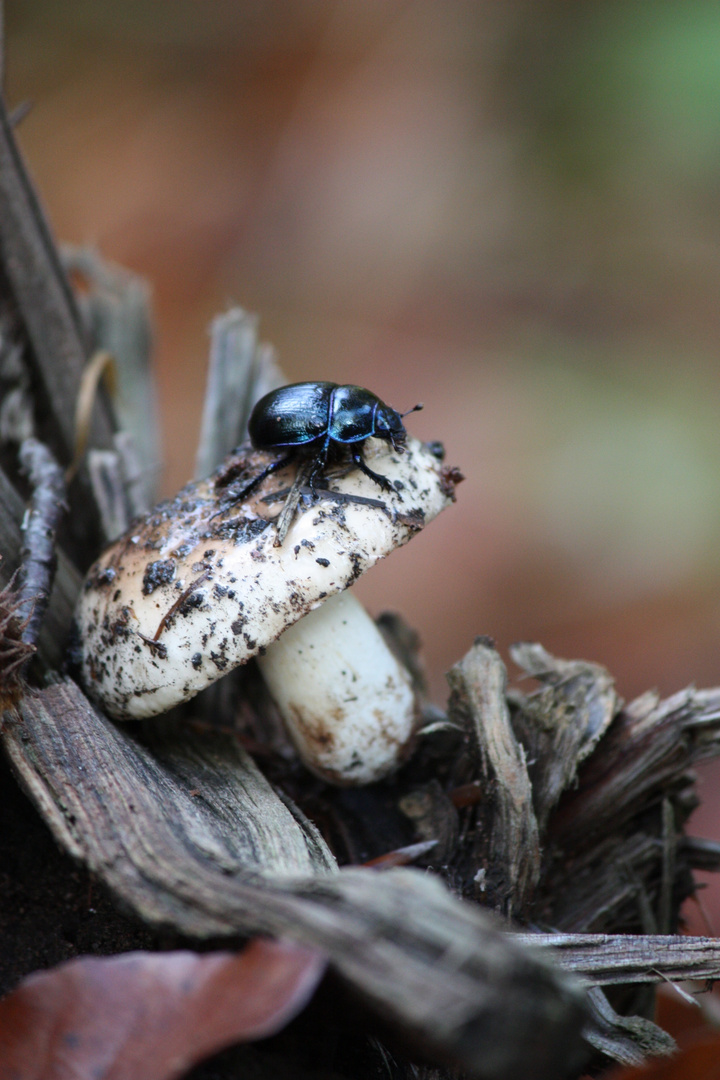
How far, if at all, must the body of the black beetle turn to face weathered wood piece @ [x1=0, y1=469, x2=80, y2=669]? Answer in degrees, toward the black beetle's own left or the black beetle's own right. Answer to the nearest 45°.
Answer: approximately 180°

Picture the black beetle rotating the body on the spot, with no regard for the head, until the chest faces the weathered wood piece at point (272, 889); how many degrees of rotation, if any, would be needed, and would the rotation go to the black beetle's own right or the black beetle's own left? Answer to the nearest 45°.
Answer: approximately 135° to the black beetle's own right

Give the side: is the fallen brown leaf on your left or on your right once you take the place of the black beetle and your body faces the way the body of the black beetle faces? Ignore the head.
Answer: on your right

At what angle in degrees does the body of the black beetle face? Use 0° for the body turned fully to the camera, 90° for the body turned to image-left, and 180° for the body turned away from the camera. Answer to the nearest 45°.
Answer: approximately 270°
